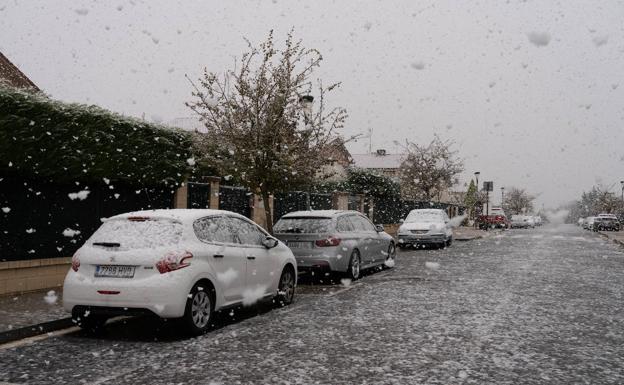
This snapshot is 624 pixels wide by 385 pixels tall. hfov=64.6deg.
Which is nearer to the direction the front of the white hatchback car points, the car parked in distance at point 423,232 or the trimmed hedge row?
the car parked in distance

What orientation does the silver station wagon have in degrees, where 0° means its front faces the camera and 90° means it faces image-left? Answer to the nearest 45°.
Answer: approximately 225°

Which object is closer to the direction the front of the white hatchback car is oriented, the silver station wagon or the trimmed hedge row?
the silver station wagon

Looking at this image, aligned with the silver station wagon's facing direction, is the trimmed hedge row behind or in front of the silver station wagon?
behind

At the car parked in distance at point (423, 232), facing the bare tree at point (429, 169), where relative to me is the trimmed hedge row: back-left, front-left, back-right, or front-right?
back-left

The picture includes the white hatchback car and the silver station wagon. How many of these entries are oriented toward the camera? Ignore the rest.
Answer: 0

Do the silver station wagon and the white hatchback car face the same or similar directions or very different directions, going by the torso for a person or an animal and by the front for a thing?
same or similar directions

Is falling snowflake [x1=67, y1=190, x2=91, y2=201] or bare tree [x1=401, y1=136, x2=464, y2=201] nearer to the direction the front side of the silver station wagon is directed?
the bare tree

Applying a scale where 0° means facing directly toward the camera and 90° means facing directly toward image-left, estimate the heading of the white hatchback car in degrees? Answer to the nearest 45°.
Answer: approximately 225°

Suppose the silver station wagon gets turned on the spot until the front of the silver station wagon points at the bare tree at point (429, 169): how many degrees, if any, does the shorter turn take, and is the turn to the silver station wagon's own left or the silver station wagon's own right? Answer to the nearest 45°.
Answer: approximately 45° to the silver station wagon's own left

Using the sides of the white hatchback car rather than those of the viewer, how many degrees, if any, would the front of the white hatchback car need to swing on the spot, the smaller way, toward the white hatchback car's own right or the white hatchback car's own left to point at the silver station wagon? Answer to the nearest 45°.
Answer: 0° — it already faces it

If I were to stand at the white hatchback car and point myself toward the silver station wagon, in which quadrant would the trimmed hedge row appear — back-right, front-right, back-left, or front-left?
front-left
